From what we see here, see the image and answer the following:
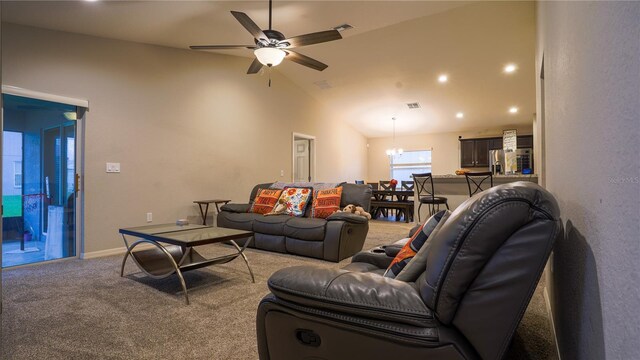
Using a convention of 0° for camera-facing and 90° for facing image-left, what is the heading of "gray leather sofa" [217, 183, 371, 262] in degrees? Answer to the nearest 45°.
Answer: approximately 45°

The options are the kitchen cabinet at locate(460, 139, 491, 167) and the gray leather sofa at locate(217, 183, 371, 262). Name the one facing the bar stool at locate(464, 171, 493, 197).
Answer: the kitchen cabinet

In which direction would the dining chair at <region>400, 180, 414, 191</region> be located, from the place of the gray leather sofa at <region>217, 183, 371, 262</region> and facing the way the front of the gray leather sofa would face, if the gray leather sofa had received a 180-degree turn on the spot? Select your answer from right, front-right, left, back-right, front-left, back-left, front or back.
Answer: front

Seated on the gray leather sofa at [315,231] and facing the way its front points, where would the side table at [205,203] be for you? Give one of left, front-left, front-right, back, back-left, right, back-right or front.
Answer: right

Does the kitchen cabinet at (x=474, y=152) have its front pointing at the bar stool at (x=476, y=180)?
yes

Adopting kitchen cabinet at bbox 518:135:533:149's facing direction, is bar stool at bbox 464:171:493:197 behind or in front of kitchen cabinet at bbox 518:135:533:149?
in front

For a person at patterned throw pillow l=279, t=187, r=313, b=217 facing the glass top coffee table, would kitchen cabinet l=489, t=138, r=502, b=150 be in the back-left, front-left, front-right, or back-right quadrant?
back-left

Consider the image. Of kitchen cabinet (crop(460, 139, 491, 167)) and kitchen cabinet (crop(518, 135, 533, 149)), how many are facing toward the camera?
2

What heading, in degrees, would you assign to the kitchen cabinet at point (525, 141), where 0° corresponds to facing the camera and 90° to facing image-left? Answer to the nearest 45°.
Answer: approximately 0°

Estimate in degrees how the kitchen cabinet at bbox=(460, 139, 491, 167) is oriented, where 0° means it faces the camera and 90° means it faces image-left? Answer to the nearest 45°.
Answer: approximately 0°

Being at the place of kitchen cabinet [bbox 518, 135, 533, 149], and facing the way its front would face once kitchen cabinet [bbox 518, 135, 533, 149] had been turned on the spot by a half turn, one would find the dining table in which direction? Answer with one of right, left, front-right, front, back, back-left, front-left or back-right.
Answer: back-left

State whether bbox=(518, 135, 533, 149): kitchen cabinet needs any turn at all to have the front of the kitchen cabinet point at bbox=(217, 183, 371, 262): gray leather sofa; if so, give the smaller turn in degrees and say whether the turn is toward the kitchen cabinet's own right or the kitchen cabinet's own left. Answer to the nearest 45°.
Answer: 0° — it already faces it

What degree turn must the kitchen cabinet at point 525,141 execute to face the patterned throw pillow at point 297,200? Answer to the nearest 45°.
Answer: approximately 45° to its right

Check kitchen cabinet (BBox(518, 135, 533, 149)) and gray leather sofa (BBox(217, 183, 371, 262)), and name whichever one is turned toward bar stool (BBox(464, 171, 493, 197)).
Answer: the kitchen cabinet
